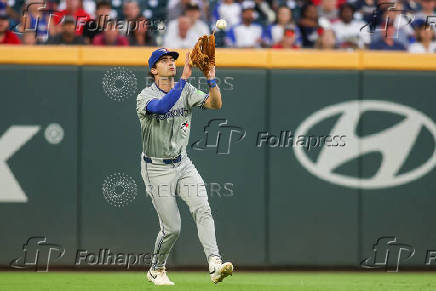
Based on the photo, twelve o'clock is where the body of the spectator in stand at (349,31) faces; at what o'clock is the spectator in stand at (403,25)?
the spectator in stand at (403,25) is roughly at 8 o'clock from the spectator in stand at (349,31).

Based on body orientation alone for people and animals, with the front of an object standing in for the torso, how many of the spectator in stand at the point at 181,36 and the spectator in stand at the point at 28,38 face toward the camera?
2

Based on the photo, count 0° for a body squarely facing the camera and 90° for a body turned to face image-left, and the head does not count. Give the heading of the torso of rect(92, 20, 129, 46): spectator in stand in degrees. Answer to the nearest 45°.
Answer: approximately 0°

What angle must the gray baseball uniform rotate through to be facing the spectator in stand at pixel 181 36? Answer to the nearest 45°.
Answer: approximately 135° to its left

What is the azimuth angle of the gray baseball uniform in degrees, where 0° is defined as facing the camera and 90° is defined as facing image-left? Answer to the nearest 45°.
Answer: approximately 315°
